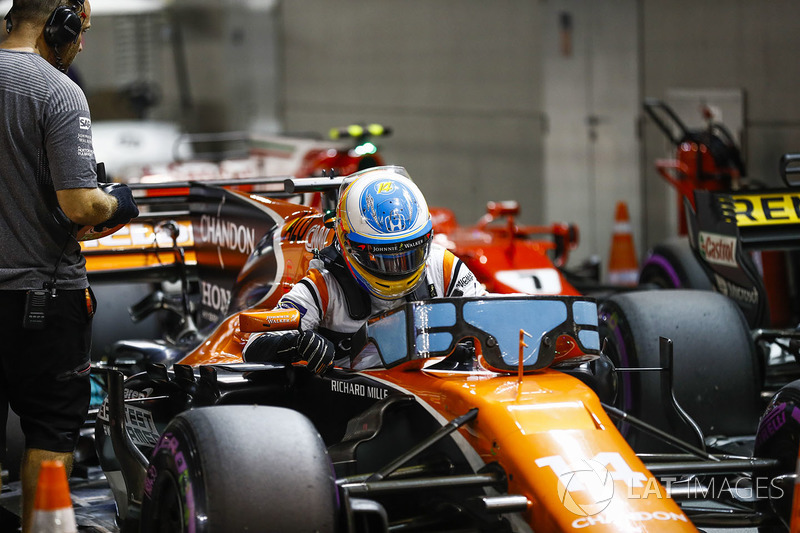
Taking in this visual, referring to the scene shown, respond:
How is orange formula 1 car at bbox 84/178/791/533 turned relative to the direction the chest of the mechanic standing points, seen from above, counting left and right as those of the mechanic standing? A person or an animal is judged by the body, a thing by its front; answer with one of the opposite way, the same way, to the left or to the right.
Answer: to the right

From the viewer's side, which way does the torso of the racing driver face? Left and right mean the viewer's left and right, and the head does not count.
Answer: facing the viewer and to the right of the viewer

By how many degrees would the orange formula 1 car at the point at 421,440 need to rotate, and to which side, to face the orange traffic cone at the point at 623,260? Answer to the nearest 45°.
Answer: approximately 135° to its left

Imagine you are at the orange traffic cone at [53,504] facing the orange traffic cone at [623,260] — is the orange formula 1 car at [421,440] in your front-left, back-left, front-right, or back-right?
front-right

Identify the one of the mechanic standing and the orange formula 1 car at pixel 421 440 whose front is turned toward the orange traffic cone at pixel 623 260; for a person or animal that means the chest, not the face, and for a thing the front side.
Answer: the mechanic standing

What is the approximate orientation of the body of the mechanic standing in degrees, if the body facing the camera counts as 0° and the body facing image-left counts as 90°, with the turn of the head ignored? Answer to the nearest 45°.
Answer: approximately 225°

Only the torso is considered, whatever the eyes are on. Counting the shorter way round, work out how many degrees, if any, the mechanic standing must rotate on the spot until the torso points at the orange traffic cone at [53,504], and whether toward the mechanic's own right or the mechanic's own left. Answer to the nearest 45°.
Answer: approximately 135° to the mechanic's own right

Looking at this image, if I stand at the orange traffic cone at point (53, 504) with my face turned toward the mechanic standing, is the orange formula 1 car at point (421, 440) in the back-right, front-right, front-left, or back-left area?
front-right

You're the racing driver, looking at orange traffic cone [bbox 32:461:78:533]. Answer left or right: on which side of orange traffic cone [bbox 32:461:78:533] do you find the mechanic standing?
right

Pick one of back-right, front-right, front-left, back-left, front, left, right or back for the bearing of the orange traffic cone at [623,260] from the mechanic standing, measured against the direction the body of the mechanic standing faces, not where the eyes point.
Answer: front

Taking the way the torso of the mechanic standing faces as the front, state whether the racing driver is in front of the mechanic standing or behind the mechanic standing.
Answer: in front
